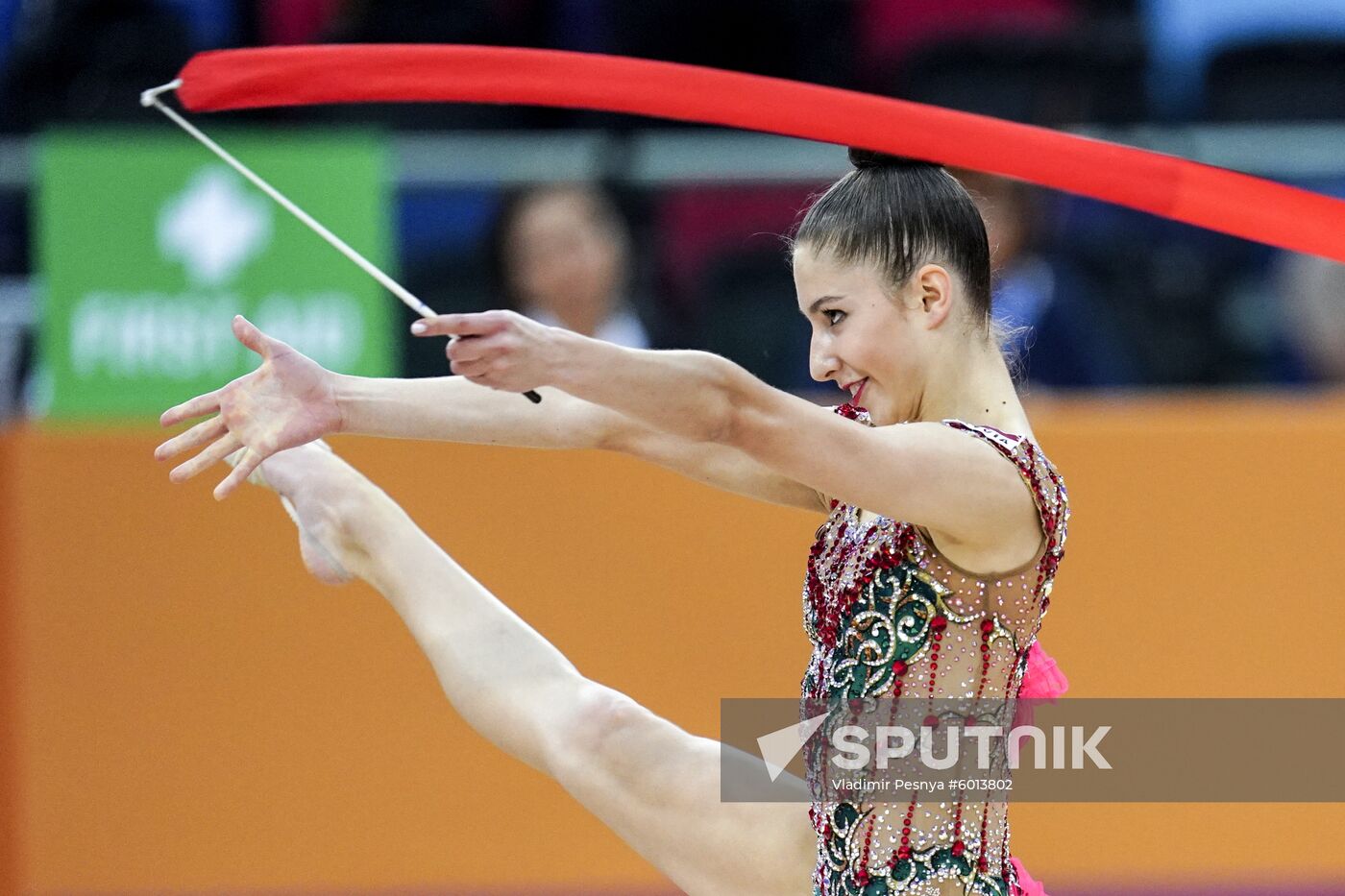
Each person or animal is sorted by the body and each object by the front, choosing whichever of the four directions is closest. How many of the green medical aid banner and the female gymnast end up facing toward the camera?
1

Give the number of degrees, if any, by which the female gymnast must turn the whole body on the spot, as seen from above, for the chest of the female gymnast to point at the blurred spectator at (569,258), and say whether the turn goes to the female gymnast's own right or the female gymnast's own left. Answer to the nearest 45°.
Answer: approximately 90° to the female gymnast's own right

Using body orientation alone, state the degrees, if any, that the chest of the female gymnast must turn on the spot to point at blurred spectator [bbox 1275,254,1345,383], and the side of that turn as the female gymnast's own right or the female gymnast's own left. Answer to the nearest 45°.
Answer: approximately 135° to the female gymnast's own right

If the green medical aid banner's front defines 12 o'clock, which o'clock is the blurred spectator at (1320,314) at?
The blurred spectator is roughly at 9 o'clock from the green medical aid banner.

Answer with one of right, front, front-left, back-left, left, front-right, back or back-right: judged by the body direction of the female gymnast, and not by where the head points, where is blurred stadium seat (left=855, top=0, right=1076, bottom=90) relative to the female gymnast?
right

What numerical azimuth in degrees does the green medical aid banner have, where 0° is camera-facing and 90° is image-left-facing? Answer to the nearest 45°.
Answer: approximately 0°

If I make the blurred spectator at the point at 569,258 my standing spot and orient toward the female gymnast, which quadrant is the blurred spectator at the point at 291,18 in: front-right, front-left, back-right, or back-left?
back-right

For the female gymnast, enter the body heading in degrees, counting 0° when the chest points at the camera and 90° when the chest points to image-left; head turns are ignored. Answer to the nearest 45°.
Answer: approximately 90°

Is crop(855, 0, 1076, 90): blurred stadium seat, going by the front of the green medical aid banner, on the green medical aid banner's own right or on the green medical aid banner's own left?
on the green medical aid banner's own left

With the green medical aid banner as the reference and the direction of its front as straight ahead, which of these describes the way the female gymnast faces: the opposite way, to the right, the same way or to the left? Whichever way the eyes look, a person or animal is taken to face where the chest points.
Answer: to the right

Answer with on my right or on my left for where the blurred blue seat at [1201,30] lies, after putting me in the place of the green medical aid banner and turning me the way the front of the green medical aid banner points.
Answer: on my left
